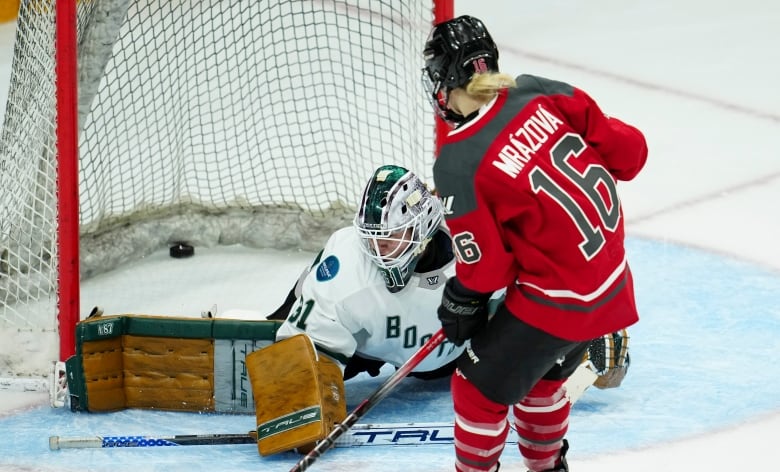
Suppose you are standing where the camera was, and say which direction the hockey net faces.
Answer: facing the viewer and to the right of the viewer

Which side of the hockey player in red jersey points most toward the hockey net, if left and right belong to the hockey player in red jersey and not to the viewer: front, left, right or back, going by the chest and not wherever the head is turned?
front

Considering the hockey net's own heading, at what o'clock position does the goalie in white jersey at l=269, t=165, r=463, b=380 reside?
The goalie in white jersey is roughly at 1 o'clock from the hockey net.

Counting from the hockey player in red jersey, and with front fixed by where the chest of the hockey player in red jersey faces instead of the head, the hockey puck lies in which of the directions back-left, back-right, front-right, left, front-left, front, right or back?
front

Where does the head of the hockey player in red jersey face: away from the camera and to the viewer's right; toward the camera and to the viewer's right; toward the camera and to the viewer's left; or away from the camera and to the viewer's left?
away from the camera and to the viewer's left

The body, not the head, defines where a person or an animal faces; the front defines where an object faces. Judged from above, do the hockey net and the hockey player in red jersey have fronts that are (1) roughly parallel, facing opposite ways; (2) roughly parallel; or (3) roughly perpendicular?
roughly parallel, facing opposite ways

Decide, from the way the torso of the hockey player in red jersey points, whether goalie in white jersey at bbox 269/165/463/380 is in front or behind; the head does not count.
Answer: in front

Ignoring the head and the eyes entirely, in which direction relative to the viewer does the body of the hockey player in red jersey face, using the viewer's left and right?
facing away from the viewer and to the left of the viewer
